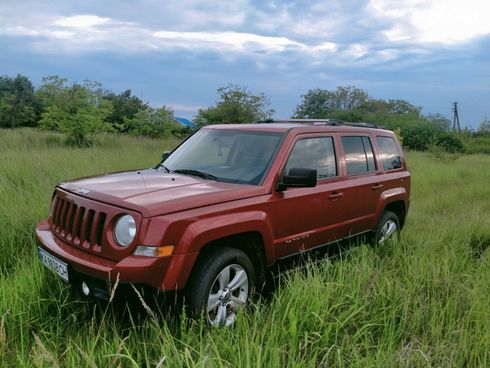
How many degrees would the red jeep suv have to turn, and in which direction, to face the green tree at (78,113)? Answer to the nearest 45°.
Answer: approximately 135° to its right

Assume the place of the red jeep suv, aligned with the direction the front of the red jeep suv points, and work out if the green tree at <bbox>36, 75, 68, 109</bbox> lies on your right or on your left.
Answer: on your right

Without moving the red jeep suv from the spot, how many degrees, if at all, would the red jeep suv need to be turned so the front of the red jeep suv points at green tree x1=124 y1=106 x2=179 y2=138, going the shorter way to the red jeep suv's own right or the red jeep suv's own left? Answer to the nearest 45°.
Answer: approximately 135° to the red jeep suv's own right

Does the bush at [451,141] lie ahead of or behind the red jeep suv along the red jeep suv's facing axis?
behind

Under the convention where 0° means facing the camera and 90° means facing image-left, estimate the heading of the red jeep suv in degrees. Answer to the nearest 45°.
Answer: approximately 45°

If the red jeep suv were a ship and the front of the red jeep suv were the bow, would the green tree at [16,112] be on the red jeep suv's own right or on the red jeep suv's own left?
on the red jeep suv's own right
